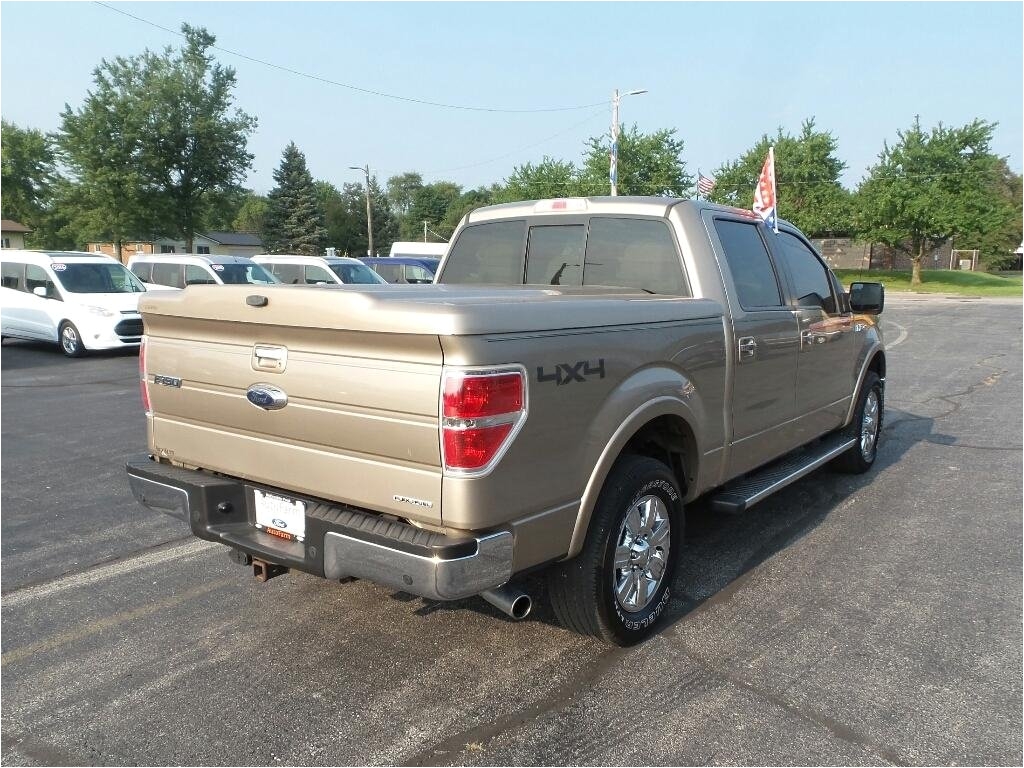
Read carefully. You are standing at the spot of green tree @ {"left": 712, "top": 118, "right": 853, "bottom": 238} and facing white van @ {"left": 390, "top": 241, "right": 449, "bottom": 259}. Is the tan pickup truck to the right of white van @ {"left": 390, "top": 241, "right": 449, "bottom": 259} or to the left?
left

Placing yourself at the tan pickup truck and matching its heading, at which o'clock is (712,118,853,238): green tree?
The green tree is roughly at 11 o'clock from the tan pickup truck.

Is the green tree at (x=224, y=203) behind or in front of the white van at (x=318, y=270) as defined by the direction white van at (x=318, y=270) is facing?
behind

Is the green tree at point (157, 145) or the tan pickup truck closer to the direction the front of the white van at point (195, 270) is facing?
the tan pickup truck

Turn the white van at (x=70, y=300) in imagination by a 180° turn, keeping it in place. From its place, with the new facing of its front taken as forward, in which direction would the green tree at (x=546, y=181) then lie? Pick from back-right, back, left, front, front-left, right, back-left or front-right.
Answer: right

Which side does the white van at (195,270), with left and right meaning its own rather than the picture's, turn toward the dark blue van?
left

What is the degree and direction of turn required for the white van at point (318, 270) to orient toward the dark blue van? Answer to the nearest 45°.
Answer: approximately 90° to its left

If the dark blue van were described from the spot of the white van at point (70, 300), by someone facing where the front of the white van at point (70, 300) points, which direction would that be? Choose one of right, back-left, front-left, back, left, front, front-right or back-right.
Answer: left

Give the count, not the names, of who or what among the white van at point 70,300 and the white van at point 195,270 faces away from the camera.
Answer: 0

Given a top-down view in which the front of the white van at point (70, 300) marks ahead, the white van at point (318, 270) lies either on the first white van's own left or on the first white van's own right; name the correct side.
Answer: on the first white van's own left

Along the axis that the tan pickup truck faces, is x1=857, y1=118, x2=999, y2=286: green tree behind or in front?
in front

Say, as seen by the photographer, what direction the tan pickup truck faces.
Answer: facing away from the viewer and to the right of the viewer

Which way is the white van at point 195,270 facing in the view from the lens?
facing the viewer and to the right of the viewer

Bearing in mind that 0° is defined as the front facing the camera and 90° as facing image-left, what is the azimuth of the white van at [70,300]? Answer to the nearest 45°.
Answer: approximately 315°

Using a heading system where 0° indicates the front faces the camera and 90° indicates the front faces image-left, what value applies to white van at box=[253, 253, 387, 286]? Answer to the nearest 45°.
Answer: approximately 315°

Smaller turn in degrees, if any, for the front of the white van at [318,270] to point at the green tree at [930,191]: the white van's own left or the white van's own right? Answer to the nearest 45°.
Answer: approximately 90° to the white van's own left
